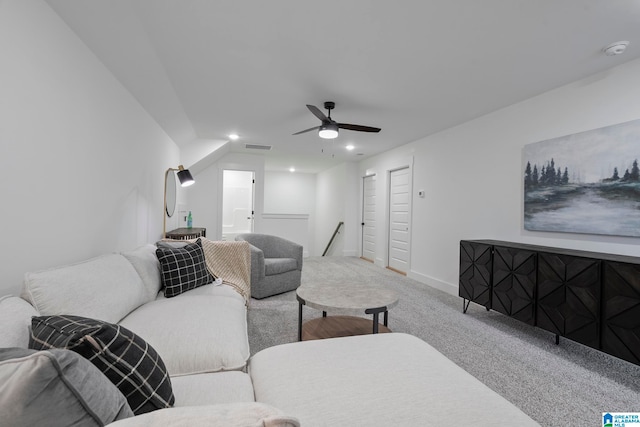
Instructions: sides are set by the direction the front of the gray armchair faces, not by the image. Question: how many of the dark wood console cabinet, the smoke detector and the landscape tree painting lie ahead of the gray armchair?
3

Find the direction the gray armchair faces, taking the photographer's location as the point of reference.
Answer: facing the viewer and to the right of the viewer

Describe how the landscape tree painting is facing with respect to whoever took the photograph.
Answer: facing the viewer and to the left of the viewer

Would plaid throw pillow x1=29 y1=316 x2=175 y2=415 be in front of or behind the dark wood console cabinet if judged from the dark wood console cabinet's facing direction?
in front

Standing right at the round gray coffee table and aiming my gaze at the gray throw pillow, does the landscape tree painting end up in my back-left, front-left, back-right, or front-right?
back-left

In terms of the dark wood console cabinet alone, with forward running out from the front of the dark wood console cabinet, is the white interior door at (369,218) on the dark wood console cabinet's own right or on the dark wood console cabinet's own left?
on the dark wood console cabinet's own right

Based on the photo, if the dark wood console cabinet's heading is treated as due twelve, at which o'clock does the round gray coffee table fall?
The round gray coffee table is roughly at 12 o'clock from the dark wood console cabinet.

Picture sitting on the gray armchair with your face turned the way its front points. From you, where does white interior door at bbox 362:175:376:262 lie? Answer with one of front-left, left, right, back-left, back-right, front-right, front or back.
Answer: left

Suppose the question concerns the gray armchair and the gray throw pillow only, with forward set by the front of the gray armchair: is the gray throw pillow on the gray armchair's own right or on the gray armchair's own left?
on the gray armchair's own right
